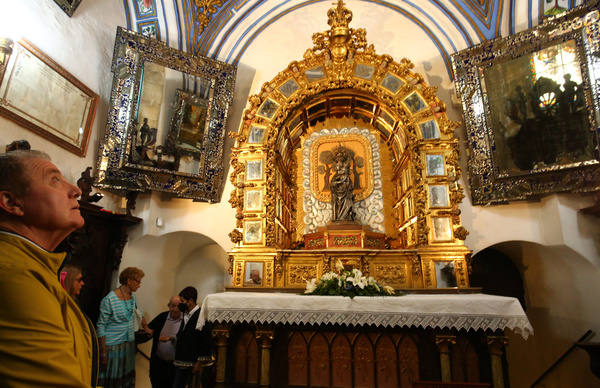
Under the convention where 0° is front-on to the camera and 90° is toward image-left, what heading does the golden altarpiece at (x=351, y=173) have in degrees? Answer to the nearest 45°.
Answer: approximately 0°

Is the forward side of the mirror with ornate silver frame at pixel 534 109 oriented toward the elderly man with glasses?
yes

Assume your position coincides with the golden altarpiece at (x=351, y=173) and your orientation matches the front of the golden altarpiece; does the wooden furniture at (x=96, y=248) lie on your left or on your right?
on your right

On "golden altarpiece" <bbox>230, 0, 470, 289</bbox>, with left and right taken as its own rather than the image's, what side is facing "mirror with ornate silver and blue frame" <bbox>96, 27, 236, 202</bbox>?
right

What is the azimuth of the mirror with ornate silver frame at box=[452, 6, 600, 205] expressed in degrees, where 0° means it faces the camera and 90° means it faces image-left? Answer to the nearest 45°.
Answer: approximately 45°
